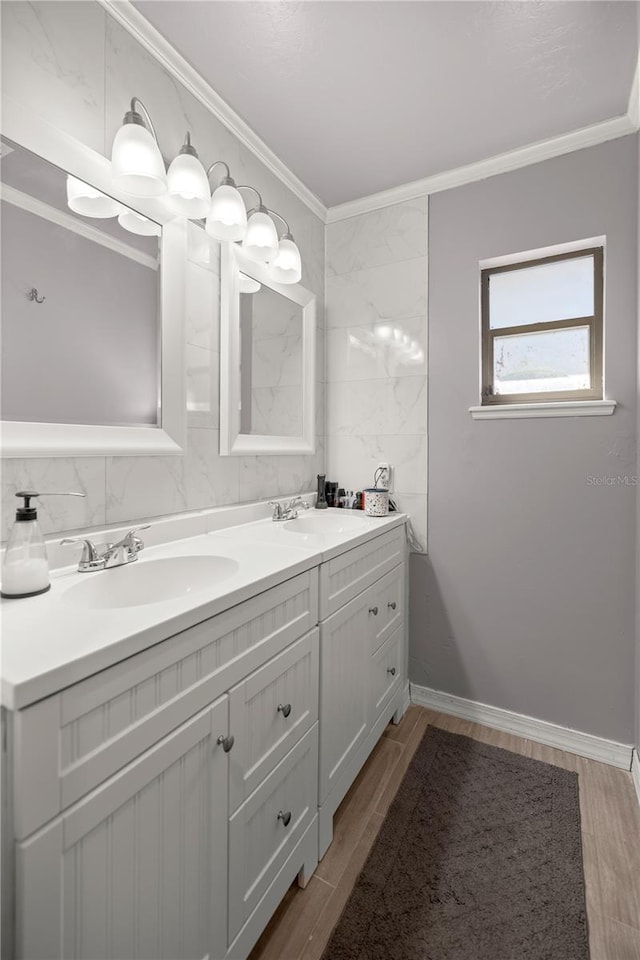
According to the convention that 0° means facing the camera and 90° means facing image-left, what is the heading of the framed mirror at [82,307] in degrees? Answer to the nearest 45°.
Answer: approximately 315°

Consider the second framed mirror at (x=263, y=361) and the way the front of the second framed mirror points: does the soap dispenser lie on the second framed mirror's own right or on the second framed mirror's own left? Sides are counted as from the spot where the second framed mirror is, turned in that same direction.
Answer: on the second framed mirror's own right

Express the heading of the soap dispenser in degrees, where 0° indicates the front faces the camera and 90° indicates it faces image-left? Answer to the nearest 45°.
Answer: approximately 270°

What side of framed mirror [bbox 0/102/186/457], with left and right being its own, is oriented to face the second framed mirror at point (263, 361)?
left

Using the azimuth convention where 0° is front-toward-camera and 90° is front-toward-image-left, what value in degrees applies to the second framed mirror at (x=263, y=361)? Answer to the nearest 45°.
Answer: approximately 315°
